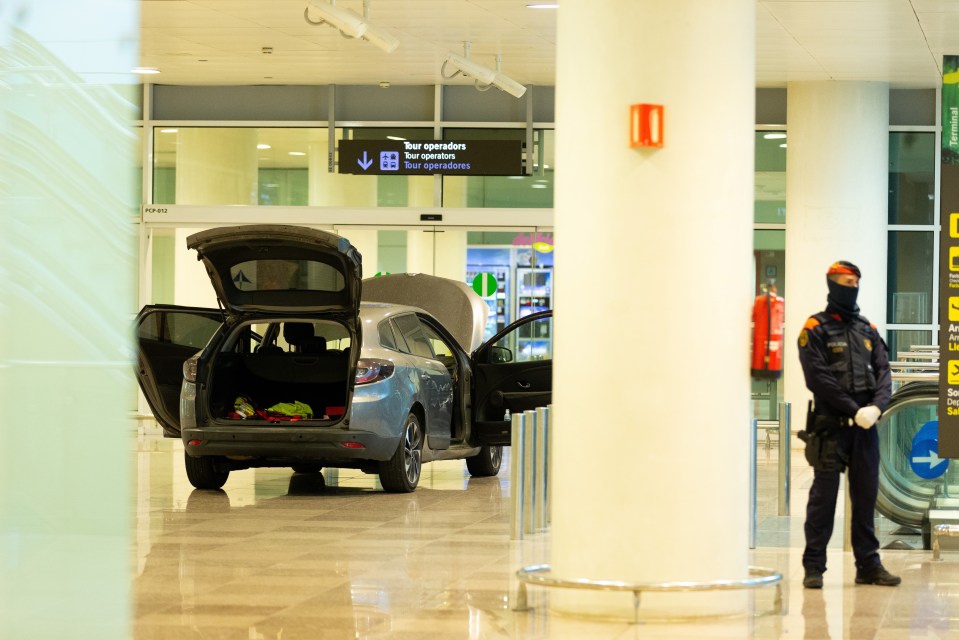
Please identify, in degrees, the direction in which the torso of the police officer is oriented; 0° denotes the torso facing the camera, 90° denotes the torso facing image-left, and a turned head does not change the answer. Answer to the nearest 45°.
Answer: approximately 315°

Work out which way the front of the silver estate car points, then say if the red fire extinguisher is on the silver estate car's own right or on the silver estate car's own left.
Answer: on the silver estate car's own right

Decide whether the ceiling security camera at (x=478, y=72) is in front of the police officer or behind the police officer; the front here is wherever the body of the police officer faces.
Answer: behind

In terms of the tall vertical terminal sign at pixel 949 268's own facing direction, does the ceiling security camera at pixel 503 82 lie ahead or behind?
behind

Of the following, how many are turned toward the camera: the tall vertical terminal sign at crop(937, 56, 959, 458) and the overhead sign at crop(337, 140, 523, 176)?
2

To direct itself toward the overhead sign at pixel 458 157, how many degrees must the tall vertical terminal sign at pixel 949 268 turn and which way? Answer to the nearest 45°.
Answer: approximately 135° to its right

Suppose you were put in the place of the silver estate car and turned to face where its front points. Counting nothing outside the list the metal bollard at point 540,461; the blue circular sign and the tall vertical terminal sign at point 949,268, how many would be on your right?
3

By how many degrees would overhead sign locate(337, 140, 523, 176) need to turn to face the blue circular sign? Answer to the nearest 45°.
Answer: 0° — it already faces it

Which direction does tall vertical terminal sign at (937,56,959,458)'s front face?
toward the camera

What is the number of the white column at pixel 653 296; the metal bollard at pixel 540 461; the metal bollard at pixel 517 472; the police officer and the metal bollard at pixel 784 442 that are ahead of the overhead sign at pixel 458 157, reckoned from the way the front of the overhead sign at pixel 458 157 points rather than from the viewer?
5
